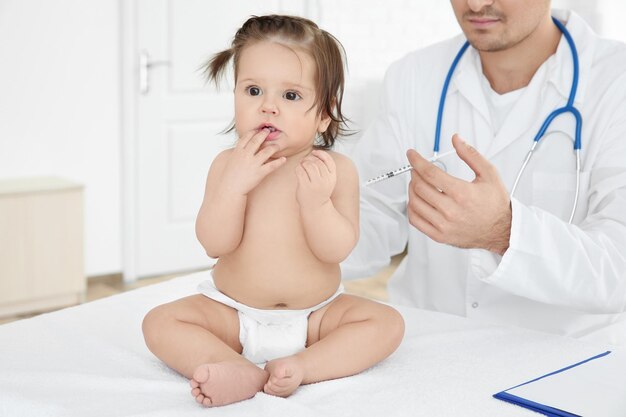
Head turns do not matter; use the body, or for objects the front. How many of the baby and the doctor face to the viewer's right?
0

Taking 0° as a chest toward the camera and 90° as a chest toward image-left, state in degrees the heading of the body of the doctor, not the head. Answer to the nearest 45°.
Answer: approximately 45°

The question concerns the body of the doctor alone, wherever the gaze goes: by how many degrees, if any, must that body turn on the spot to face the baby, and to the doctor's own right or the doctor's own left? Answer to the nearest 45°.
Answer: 0° — they already face them

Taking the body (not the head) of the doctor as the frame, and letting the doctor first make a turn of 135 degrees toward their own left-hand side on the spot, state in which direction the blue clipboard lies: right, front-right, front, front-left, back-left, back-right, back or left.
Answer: right

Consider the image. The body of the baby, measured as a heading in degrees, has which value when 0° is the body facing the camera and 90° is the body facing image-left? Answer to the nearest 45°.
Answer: approximately 0°

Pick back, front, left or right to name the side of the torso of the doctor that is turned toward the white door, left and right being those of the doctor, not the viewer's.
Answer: right

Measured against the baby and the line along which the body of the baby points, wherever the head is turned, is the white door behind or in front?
behind

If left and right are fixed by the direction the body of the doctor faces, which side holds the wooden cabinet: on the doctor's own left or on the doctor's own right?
on the doctor's own right

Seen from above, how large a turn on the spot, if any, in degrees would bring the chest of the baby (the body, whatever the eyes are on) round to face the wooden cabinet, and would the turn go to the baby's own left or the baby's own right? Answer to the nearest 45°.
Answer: approximately 135° to the baby's own right
